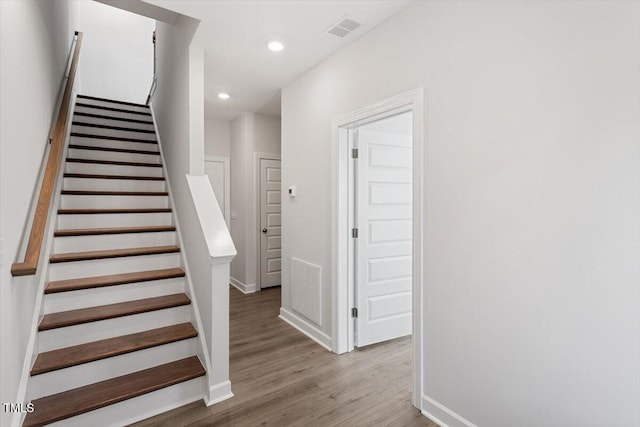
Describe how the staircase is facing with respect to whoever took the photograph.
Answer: facing the viewer

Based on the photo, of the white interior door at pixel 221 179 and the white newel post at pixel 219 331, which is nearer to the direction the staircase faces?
the white newel post

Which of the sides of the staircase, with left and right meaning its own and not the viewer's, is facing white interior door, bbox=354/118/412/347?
left

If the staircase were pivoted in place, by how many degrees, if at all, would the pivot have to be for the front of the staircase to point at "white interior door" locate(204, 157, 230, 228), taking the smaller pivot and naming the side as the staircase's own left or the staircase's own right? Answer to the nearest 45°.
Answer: approximately 135° to the staircase's own left

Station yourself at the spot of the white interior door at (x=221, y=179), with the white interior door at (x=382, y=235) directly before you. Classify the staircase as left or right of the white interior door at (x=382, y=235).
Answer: right

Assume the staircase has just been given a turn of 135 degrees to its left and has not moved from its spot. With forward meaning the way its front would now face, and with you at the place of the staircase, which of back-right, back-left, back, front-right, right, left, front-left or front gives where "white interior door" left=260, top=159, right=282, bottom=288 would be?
front
